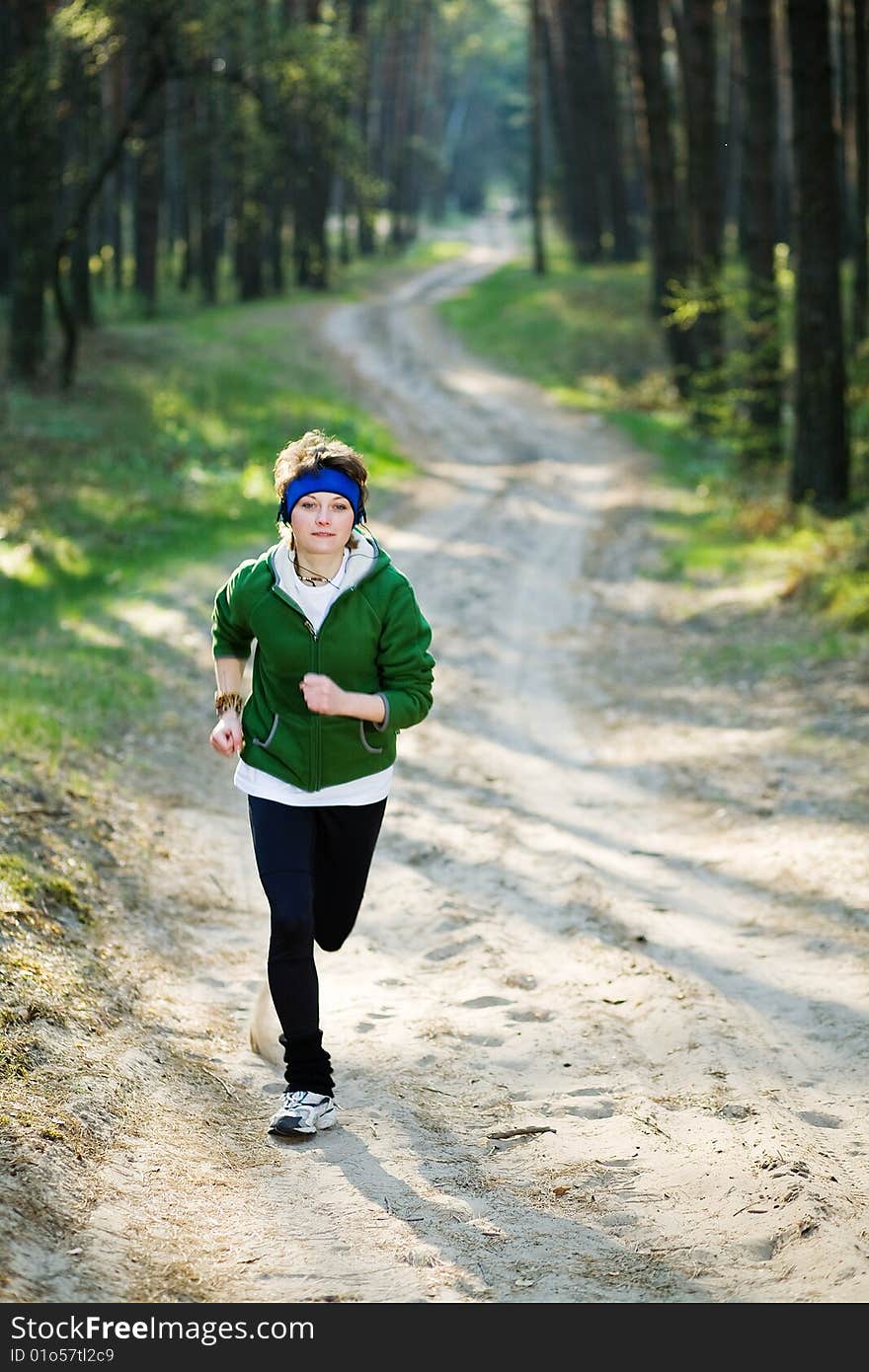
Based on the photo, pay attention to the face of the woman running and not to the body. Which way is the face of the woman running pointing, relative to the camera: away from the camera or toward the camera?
toward the camera

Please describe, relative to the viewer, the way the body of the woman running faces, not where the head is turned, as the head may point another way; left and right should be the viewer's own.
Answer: facing the viewer
